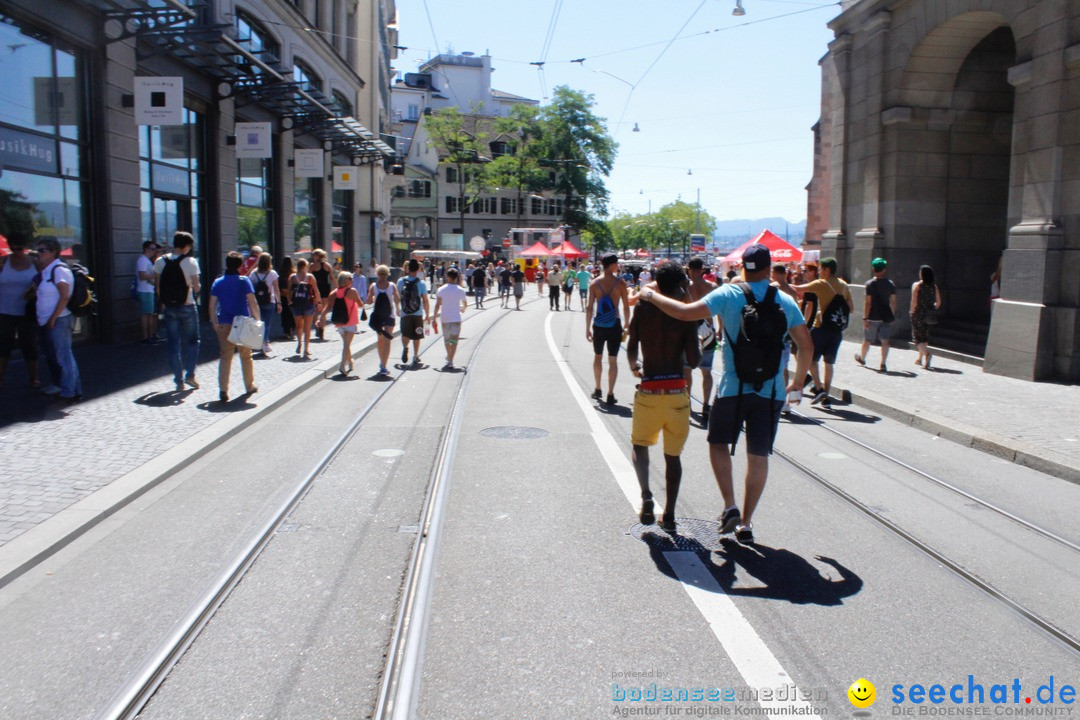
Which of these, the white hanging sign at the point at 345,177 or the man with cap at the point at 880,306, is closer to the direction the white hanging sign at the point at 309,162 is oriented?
the man with cap

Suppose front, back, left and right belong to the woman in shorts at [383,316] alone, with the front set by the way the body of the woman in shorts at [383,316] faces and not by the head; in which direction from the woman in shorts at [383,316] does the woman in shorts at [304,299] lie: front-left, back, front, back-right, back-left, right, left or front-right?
front-left

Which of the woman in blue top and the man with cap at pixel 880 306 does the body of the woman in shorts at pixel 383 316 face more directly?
the man with cap

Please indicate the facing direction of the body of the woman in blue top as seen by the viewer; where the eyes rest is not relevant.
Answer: away from the camera

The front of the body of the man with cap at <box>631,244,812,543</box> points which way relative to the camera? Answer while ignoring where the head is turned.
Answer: away from the camera

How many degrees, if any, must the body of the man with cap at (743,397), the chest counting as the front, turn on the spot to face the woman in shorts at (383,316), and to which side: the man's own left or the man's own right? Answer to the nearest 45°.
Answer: approximately 45° to the man's own left

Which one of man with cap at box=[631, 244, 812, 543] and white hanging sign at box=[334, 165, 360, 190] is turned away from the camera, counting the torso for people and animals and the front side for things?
the man with cap

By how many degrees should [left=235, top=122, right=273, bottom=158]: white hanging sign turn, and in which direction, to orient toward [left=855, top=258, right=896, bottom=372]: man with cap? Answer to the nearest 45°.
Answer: approximately 45° to its left

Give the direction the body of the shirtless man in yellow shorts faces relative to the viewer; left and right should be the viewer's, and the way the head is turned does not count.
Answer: facing away from the viewer
